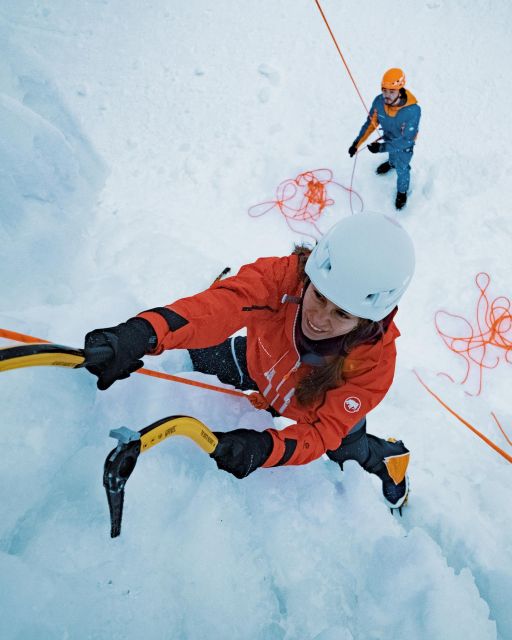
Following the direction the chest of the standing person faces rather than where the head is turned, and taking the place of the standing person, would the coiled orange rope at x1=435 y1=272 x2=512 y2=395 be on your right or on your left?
on your left

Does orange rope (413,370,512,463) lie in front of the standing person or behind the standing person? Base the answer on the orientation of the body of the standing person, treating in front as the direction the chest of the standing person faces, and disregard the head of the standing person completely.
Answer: in front

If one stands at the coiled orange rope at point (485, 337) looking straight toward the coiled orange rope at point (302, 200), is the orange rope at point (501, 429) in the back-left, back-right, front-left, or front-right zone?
back-left

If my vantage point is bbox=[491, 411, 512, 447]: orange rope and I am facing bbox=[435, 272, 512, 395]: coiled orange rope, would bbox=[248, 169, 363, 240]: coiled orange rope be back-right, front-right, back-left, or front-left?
front-left

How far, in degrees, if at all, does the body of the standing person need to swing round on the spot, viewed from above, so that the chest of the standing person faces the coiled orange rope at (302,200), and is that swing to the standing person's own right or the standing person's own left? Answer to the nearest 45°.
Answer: approximately 45° to the standing person's own right

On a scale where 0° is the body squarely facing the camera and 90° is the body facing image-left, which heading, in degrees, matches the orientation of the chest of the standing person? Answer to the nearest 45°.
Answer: approximately 45°
